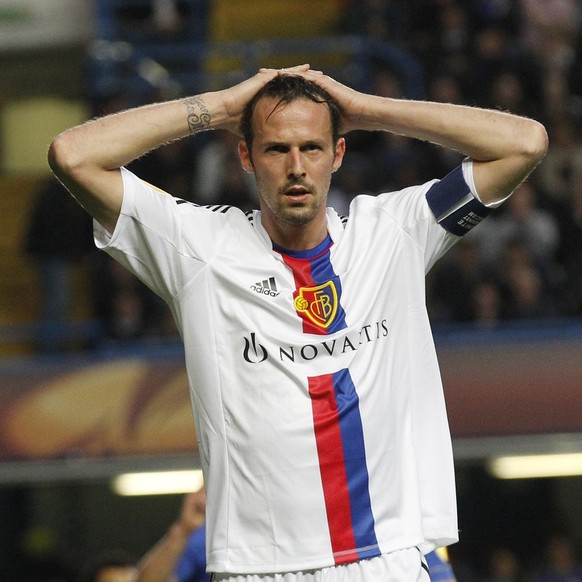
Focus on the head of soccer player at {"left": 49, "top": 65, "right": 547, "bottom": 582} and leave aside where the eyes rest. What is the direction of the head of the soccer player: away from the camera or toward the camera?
toward the camera

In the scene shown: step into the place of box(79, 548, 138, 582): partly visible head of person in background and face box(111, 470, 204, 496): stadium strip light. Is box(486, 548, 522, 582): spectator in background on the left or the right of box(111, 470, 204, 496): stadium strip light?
right

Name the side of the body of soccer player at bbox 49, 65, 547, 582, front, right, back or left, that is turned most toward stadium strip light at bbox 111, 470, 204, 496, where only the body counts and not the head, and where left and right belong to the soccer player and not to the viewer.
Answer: back

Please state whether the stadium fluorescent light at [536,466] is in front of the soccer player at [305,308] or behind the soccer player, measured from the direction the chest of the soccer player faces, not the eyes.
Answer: behind

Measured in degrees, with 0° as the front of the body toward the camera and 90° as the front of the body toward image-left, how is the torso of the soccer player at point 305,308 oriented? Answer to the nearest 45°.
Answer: approximately 0°
